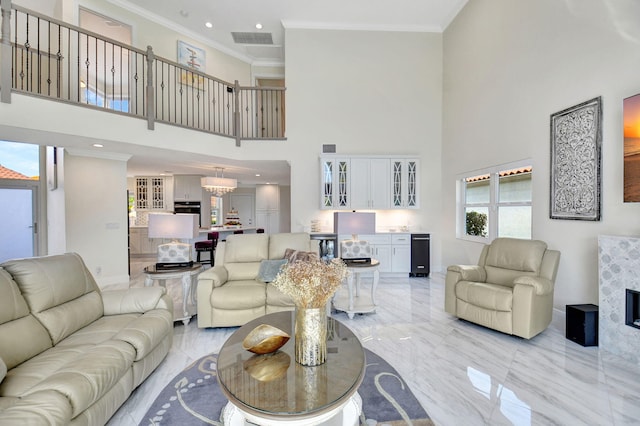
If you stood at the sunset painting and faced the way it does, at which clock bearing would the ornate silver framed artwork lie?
The ornate silver framed artwork is roughly at 3 o'clock from the sunset painting.

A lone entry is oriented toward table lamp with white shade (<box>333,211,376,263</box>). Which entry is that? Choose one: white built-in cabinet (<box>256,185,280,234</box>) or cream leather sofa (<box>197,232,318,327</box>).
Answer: the white built-in cabinet

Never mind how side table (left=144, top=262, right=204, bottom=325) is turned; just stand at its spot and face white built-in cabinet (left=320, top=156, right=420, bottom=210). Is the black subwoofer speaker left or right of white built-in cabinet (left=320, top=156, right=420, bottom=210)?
right

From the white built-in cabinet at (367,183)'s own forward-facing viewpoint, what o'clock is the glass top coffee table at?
The glass top coffee table is roughly at 12 o'clock from the white built-in cabinet.

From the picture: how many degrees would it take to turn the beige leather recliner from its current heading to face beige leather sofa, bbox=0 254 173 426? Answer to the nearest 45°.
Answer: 0° — it already faces it

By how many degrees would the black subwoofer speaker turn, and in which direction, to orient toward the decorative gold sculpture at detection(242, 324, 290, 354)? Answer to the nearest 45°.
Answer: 0° — it already faces it

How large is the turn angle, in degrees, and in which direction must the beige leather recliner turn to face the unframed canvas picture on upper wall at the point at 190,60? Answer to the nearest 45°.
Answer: approximately 45° to its right

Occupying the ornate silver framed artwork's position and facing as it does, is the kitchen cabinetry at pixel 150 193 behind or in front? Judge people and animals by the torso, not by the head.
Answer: in front

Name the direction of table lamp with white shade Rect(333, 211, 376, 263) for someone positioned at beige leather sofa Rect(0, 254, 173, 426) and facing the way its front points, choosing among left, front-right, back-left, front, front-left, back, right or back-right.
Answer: front-left
